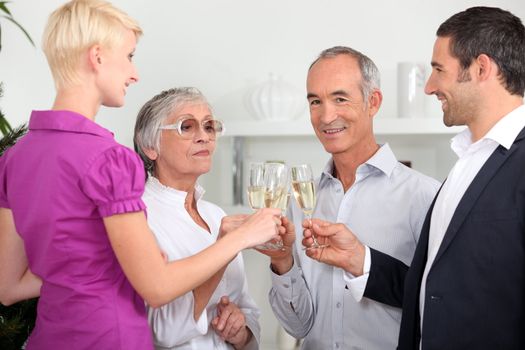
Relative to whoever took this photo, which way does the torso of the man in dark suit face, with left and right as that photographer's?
facing to the left of the viewer

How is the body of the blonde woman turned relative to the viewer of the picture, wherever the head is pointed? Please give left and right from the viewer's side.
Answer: facing away from the viewer and to the right of the viewer

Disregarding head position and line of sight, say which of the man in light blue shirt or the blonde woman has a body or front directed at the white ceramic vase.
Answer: the blonde woman

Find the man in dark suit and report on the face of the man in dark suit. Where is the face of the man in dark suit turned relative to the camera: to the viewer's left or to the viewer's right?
to the viewer's left

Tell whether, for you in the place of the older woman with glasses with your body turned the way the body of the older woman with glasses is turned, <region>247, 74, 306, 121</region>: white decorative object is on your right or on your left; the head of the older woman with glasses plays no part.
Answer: on your left

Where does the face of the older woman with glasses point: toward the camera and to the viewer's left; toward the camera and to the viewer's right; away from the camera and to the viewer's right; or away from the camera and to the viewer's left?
toward the camera and to the viewer's right

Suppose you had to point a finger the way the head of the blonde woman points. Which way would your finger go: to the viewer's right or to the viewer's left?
to the viewer's right

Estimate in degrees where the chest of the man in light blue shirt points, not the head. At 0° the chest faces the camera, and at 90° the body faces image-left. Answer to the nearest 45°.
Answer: approximately 45°

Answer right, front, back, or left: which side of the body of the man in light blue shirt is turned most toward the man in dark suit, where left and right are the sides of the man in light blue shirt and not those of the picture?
left
